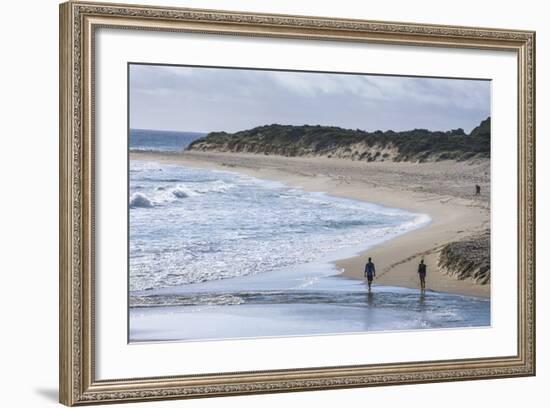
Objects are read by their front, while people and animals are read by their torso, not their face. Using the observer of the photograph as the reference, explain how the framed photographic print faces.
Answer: facing the viewer and to the right of the viewer
